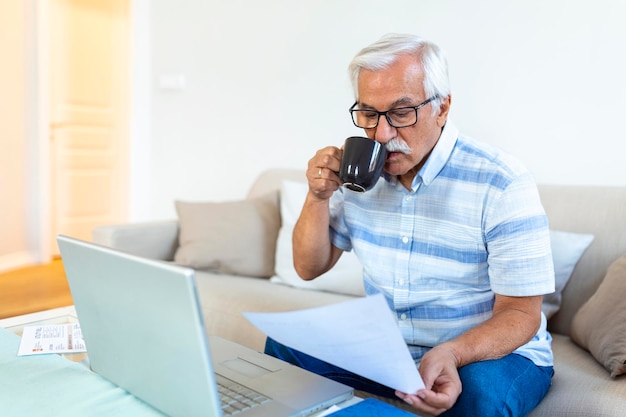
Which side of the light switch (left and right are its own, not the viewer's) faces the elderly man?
front

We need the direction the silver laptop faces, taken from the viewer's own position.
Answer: facing away from the viewer and to the right of the viewer

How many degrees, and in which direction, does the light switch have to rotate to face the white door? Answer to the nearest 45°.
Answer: approximately 135° to its right

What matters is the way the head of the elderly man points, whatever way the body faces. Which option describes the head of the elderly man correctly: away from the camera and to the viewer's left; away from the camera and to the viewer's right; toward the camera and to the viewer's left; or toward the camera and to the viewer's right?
toward the camera and to the viewer's left

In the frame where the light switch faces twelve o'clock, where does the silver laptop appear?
The silver laptop is roughly at 12 o'clock from the light switch.

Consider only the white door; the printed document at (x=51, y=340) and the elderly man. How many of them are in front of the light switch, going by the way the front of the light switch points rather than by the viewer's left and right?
2

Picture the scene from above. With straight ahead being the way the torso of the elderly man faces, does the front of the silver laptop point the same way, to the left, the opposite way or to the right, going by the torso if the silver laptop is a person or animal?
the opposite way

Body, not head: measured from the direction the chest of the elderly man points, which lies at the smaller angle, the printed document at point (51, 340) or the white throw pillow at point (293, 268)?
the printed document

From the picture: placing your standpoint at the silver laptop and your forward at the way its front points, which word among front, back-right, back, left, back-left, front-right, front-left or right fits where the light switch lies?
front-left

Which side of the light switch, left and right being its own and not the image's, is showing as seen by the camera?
front

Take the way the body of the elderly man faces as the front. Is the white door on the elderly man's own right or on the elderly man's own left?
on the elderly man's own right

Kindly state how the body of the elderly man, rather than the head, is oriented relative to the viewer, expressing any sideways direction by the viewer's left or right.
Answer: facing the viewer and to the left of the viewer

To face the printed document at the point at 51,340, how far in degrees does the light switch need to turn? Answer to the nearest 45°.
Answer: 0° — it already faces it

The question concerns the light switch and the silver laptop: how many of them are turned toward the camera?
1

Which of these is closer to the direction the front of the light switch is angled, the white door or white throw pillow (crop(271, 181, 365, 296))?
the white throw pillow
